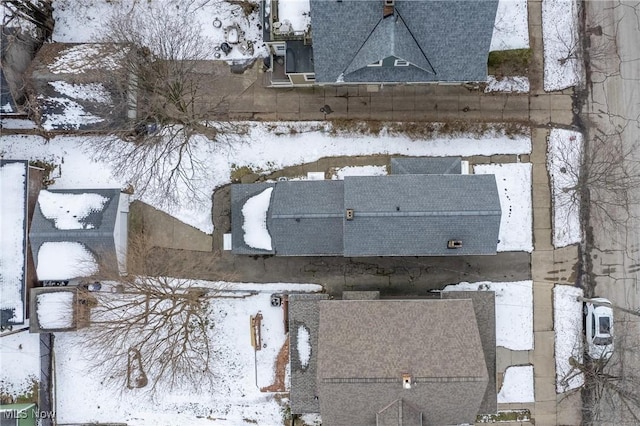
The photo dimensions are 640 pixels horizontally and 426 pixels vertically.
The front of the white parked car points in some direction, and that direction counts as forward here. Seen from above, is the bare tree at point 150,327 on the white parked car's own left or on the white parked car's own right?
on the white parked car's own right
